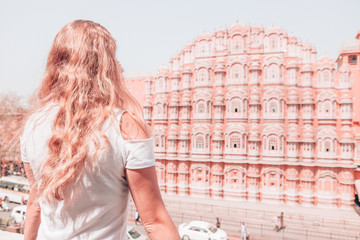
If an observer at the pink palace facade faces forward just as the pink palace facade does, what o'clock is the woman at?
The woman is roughly at 12 o'clock from the pink palace facade.

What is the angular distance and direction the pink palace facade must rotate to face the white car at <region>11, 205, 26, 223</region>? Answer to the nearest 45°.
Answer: approximately 45° to its right

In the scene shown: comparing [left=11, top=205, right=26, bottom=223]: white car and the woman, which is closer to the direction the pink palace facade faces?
the woman

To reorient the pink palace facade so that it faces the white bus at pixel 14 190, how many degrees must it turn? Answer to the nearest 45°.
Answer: approximately 90° to its right

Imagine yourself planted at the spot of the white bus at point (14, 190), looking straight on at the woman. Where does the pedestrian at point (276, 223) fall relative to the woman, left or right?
left

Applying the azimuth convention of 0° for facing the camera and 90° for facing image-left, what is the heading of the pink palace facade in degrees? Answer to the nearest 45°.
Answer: approximately 0°
